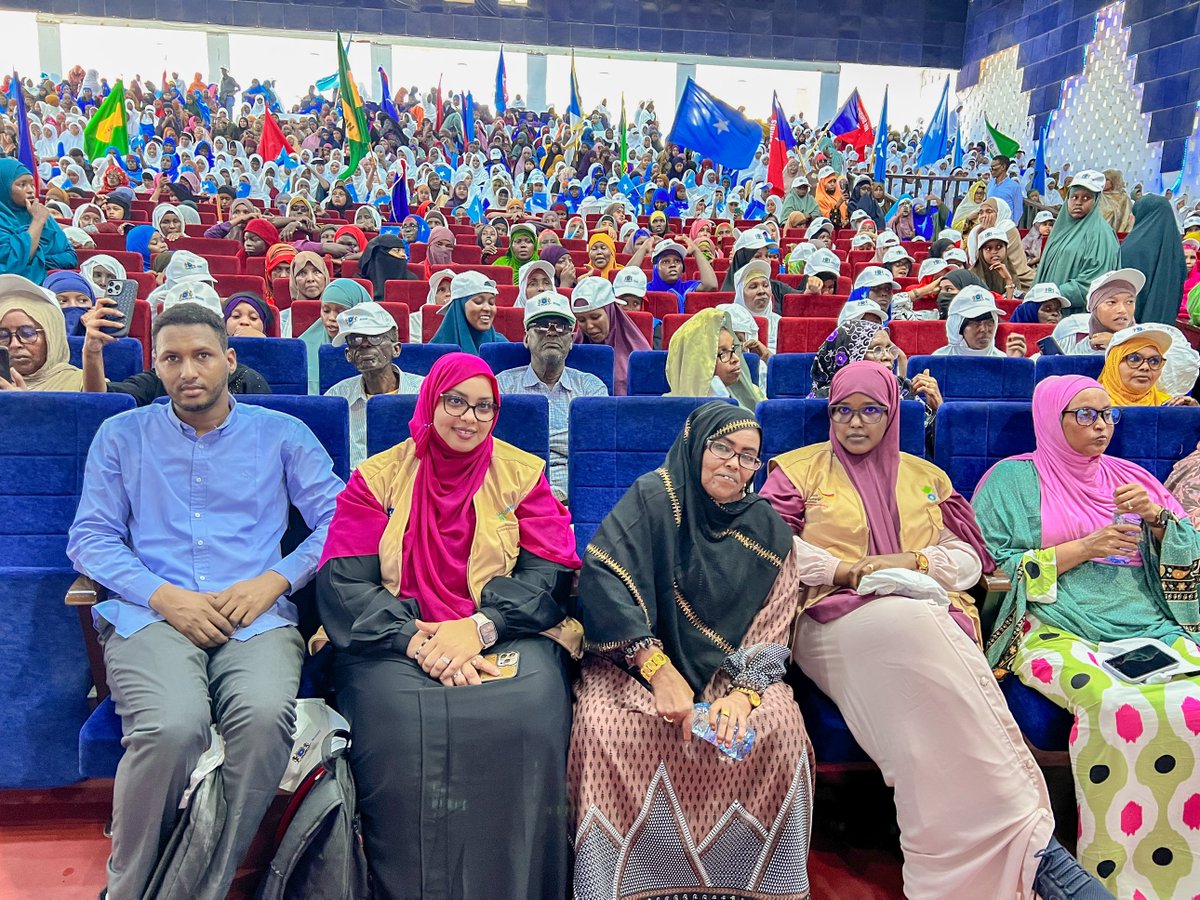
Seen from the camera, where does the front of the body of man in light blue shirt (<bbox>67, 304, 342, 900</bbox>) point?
toward the camera

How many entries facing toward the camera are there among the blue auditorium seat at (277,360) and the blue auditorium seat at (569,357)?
2

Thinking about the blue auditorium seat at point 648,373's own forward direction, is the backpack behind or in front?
in front

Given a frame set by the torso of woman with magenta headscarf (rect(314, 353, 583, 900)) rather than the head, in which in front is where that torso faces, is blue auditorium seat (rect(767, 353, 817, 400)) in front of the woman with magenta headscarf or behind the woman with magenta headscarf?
behind

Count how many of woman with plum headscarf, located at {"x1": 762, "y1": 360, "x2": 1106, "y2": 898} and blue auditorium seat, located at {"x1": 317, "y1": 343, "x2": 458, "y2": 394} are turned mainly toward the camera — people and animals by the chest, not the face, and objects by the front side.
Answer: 2

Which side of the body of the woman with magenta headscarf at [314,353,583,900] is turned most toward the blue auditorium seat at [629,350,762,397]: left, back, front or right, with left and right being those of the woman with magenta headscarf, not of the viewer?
back

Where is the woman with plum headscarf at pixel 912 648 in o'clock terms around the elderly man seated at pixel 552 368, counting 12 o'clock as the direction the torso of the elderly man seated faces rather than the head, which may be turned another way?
The woman with plum headscarf is roughly at 11 o'clock from the elderly man seated.

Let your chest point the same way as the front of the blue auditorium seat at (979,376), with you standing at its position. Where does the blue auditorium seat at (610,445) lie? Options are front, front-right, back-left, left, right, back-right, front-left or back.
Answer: front-right

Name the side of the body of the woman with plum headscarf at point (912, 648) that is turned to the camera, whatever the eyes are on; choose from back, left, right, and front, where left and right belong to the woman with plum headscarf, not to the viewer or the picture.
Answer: front

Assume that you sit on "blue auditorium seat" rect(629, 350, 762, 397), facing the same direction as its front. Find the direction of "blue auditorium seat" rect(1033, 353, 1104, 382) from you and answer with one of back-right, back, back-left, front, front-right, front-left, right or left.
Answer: left

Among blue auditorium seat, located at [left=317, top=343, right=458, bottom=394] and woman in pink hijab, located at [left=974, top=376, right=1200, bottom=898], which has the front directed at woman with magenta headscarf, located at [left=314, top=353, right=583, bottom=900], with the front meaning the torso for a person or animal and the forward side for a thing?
the blue auditorium seat

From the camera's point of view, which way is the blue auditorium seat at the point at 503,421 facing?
toward the camera

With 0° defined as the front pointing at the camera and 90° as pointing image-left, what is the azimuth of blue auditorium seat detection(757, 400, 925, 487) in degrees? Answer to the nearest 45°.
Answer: approximately 0°

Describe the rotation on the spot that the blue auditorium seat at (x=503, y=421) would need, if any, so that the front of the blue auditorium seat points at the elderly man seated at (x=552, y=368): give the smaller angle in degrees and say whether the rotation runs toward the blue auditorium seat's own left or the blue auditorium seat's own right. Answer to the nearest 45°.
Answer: approximately 180°

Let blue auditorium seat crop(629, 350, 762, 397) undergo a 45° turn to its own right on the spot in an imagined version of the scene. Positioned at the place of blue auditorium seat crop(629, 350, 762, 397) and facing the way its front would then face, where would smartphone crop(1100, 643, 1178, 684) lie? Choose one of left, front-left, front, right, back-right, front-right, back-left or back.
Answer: left

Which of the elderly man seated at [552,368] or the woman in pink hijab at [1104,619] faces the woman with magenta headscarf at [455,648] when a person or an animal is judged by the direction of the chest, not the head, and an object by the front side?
the elderly man seated

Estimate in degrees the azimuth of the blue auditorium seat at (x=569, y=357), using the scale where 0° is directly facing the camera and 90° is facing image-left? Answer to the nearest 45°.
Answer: approximately 0°
